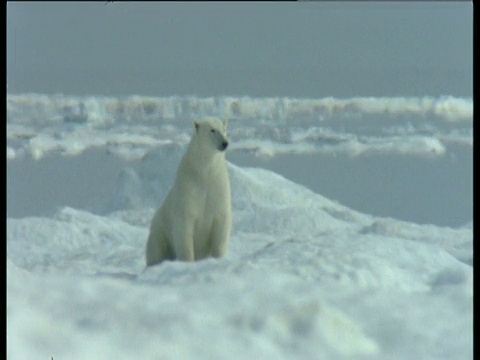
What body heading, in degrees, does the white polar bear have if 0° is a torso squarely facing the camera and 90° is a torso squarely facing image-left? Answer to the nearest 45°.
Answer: approximately 315°
